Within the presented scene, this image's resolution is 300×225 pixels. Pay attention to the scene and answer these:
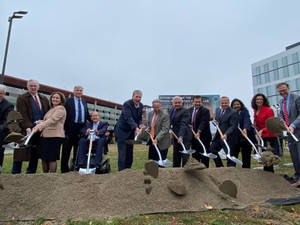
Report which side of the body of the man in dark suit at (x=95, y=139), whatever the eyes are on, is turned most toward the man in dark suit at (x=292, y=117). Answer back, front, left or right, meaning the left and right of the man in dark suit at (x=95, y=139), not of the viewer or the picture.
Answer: left

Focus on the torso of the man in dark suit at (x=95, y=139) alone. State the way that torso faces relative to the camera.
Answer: toward the camera

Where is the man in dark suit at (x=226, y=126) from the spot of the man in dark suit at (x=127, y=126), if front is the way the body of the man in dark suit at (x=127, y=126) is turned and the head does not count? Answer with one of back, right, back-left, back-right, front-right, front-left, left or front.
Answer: front-left

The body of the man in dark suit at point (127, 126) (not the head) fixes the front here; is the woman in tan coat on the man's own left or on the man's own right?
on the man's own right

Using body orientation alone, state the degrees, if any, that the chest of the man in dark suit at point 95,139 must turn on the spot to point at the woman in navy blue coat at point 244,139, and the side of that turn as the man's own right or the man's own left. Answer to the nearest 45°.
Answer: approximately 90° to the man's own left

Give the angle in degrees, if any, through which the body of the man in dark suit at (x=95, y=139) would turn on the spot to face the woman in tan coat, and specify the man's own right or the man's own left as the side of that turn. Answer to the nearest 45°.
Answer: approximately 45° to the man's own right

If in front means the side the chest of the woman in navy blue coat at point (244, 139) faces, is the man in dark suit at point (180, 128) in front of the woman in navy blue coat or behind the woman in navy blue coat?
in front

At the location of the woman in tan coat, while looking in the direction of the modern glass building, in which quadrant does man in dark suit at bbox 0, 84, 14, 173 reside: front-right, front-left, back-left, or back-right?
back-left

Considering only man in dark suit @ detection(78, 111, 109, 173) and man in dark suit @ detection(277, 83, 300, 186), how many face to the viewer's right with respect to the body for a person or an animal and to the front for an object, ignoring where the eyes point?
0

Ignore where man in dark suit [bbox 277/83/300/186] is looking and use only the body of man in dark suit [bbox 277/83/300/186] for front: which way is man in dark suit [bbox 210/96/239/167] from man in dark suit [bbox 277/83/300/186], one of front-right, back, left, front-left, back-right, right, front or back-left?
front-right

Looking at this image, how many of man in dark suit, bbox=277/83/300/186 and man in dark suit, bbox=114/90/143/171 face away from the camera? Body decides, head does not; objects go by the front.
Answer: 0
